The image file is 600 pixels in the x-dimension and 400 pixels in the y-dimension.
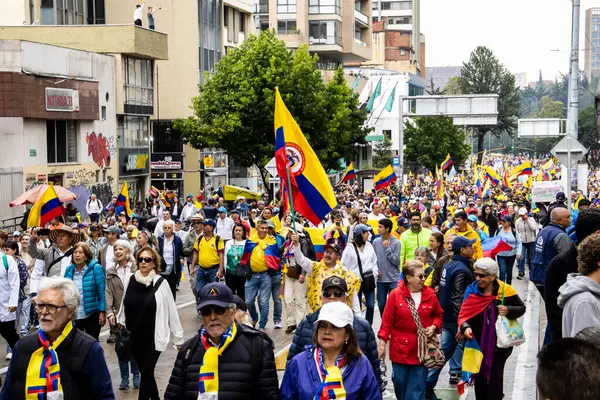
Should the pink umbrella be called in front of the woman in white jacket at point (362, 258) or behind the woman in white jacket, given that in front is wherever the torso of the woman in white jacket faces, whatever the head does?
behind

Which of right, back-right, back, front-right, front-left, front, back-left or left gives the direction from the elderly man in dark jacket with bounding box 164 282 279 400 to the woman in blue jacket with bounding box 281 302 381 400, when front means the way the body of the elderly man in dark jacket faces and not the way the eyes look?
left

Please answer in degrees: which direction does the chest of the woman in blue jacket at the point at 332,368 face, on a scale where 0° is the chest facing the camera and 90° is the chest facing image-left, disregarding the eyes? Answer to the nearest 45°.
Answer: approximately 0°

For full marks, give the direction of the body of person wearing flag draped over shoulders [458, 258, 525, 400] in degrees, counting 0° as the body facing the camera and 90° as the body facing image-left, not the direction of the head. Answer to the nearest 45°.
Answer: approximately 45°

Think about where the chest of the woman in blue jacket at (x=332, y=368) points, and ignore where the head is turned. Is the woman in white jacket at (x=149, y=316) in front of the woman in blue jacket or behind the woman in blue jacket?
behind

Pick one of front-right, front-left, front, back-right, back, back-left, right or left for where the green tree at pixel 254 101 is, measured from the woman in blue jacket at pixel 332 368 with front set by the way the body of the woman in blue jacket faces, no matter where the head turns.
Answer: back
